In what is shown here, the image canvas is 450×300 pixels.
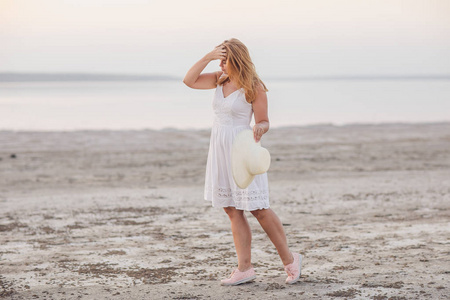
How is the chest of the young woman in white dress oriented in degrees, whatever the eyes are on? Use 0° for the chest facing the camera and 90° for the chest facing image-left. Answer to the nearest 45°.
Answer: approximately 45°
